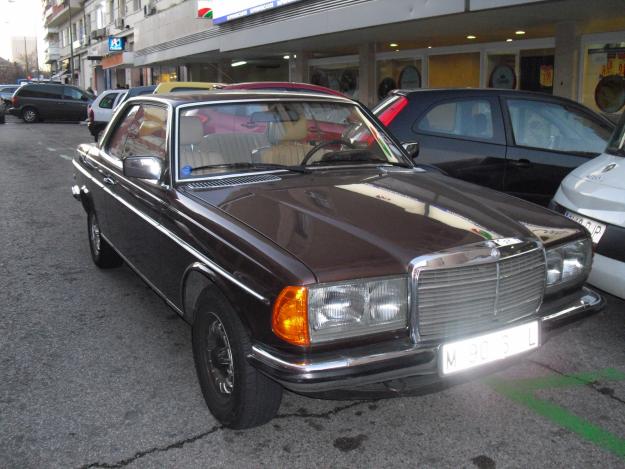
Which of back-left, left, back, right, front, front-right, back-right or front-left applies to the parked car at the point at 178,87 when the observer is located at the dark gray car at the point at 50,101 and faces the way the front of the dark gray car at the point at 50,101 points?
right

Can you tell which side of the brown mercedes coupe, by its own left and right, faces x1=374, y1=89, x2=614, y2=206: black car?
left

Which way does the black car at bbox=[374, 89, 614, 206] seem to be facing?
to the viewer's right
